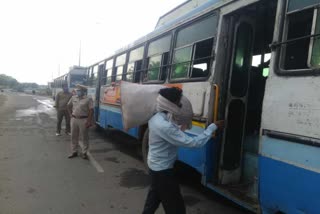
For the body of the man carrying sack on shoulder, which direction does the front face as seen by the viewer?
to the viewer's right

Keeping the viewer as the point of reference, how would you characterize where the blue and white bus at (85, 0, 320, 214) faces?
facing away from the viewer and to the left of the viewer

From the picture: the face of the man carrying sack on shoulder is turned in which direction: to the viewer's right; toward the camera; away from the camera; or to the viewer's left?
to the viewer's right

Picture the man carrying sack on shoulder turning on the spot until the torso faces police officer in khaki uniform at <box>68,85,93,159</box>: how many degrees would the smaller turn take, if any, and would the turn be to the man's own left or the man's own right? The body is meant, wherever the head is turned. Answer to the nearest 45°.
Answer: approximately 135° to the man's own left

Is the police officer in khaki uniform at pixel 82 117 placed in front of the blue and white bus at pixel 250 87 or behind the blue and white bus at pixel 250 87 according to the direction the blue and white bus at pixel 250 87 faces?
in front
